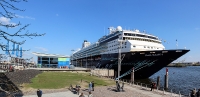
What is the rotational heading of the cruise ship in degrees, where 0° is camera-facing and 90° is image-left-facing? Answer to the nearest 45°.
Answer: approximately 315°
